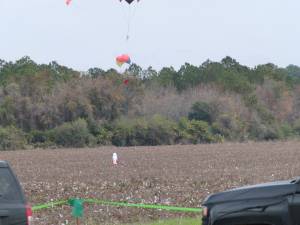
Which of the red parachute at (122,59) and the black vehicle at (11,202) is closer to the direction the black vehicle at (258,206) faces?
the black vehicle

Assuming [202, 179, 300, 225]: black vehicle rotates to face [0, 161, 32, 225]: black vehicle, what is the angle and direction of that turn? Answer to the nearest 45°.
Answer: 0° — it already faces it

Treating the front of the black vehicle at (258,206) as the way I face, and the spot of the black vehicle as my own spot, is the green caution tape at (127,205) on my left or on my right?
on my right

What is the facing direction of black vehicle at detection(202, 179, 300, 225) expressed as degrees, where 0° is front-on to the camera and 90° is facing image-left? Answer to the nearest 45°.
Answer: approximately 90°

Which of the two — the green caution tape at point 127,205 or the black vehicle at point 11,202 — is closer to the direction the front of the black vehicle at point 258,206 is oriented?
the black vehicle

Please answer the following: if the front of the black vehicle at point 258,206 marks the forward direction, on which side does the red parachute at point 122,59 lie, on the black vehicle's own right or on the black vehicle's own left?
on the black vehicle's own right
